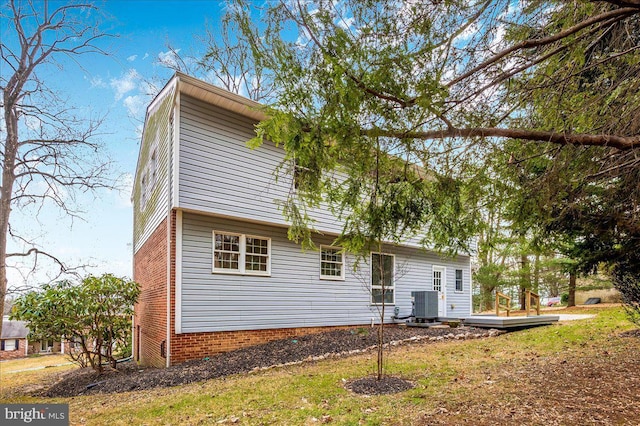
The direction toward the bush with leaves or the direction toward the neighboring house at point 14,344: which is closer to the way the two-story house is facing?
the neighboring house

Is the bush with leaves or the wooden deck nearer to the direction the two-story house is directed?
the bush with leaves

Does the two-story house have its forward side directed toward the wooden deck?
no

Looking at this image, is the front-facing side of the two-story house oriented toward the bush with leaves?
no

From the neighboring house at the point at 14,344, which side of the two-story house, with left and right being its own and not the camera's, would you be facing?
front

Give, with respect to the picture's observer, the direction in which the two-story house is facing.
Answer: facing away from the viewer and to the left of the viewer
